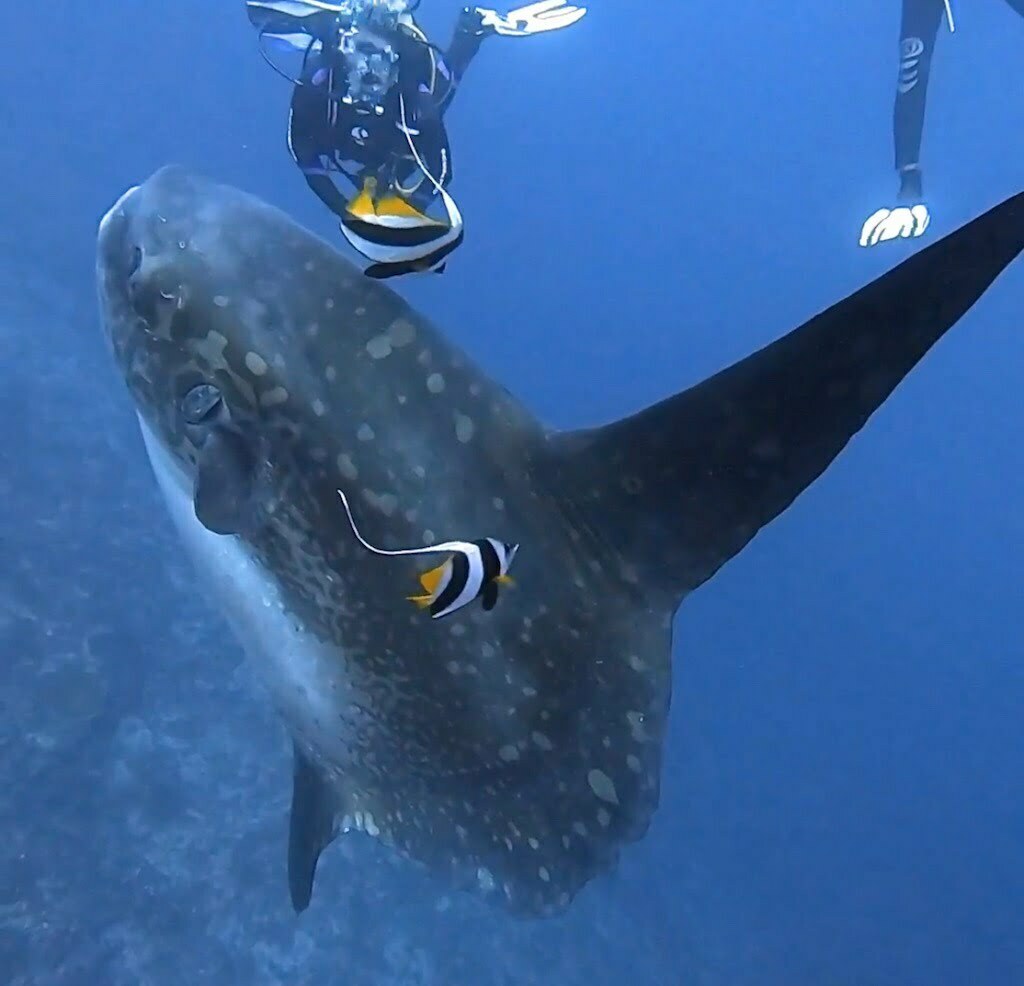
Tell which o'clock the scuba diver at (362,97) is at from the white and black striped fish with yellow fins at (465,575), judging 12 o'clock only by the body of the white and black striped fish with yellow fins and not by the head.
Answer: The scuba diver is roughly at 9 o'clock from the white and black striped fish with yellow fins.

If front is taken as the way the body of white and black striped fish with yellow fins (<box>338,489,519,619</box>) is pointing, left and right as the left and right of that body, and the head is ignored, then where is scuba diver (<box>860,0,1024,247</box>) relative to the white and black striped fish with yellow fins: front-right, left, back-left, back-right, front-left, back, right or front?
front-left

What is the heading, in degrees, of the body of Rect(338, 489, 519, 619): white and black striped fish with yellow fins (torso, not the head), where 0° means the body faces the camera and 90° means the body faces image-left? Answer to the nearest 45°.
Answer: approximately 270°
